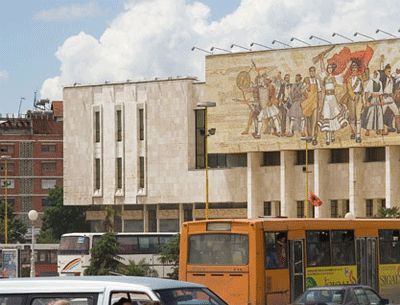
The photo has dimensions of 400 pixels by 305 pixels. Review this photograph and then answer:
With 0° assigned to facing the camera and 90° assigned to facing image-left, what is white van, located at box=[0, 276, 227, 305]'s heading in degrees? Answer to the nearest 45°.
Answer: approximately 315°
